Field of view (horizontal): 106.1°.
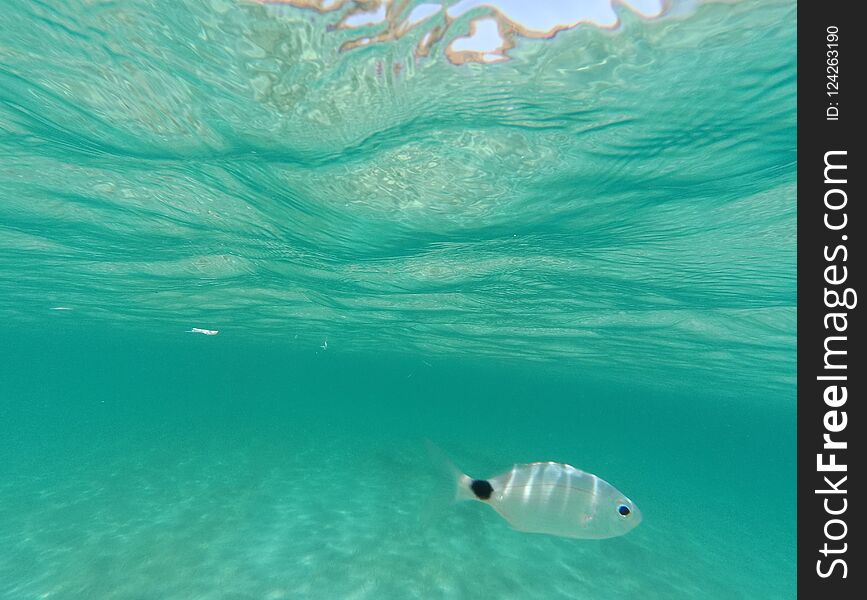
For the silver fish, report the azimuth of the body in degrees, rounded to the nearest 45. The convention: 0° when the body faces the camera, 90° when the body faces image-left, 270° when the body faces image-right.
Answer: approximately 270°
